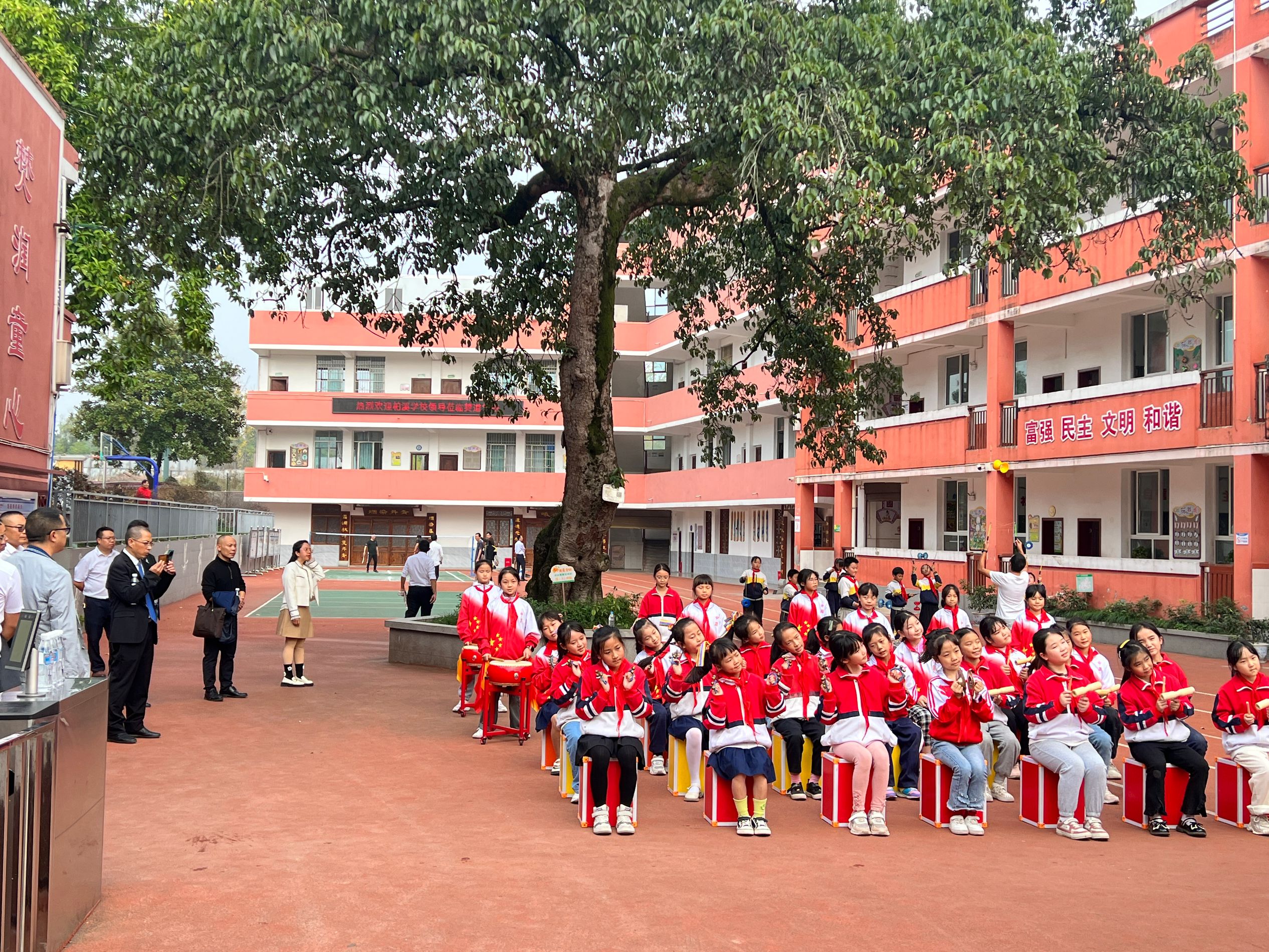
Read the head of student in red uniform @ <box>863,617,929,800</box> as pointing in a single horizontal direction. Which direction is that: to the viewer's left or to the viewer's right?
to the viewer's left

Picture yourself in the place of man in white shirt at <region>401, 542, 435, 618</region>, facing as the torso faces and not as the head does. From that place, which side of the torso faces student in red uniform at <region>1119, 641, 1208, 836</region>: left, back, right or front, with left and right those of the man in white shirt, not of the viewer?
back

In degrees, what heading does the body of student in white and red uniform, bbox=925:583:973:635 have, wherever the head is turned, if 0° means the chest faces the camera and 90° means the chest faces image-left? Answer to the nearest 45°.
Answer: approximately 0°

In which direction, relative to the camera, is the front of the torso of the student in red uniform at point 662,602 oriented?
toward the camera

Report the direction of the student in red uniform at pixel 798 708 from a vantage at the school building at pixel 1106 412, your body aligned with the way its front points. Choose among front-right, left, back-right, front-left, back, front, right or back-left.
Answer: front-left

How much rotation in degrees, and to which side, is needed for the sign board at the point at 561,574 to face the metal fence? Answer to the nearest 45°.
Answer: approximately 135° to its right

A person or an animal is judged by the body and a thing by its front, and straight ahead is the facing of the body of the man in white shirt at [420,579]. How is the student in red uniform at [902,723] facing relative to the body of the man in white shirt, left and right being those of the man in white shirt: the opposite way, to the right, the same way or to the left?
the opposite way

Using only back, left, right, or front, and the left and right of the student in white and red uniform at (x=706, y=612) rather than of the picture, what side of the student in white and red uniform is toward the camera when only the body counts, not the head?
front

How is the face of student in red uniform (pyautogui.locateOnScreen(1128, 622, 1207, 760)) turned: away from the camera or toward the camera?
toward the camera

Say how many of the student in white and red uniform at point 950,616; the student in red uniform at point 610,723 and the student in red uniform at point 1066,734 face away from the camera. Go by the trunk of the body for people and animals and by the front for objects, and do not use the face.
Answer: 0

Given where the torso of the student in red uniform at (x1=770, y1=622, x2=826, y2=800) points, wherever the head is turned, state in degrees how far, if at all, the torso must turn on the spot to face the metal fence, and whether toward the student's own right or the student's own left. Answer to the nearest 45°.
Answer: approximately 135° to the student's own right

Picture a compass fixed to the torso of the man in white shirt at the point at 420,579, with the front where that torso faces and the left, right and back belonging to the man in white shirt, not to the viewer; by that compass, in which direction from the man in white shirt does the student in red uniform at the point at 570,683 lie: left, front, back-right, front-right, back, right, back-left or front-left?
back

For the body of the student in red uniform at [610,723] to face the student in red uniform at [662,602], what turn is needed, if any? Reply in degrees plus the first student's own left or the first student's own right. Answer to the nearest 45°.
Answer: approximately 180°

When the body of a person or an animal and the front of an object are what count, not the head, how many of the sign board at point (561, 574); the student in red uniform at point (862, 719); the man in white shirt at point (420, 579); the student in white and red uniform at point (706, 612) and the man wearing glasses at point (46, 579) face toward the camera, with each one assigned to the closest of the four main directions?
3

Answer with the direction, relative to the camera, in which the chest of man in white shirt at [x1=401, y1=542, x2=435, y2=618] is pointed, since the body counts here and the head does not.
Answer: away from the camera

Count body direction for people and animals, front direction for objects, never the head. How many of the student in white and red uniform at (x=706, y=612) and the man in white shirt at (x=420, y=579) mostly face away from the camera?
1

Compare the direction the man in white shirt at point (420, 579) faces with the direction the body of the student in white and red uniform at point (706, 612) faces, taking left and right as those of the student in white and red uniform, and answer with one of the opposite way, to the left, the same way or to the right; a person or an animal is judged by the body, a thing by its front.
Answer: the opposite way

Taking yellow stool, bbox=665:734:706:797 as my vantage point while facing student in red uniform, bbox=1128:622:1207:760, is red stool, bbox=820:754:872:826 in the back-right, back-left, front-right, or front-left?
front-right

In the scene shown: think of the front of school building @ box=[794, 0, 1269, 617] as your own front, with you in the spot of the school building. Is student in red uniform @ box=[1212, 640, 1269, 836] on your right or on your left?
on your left
